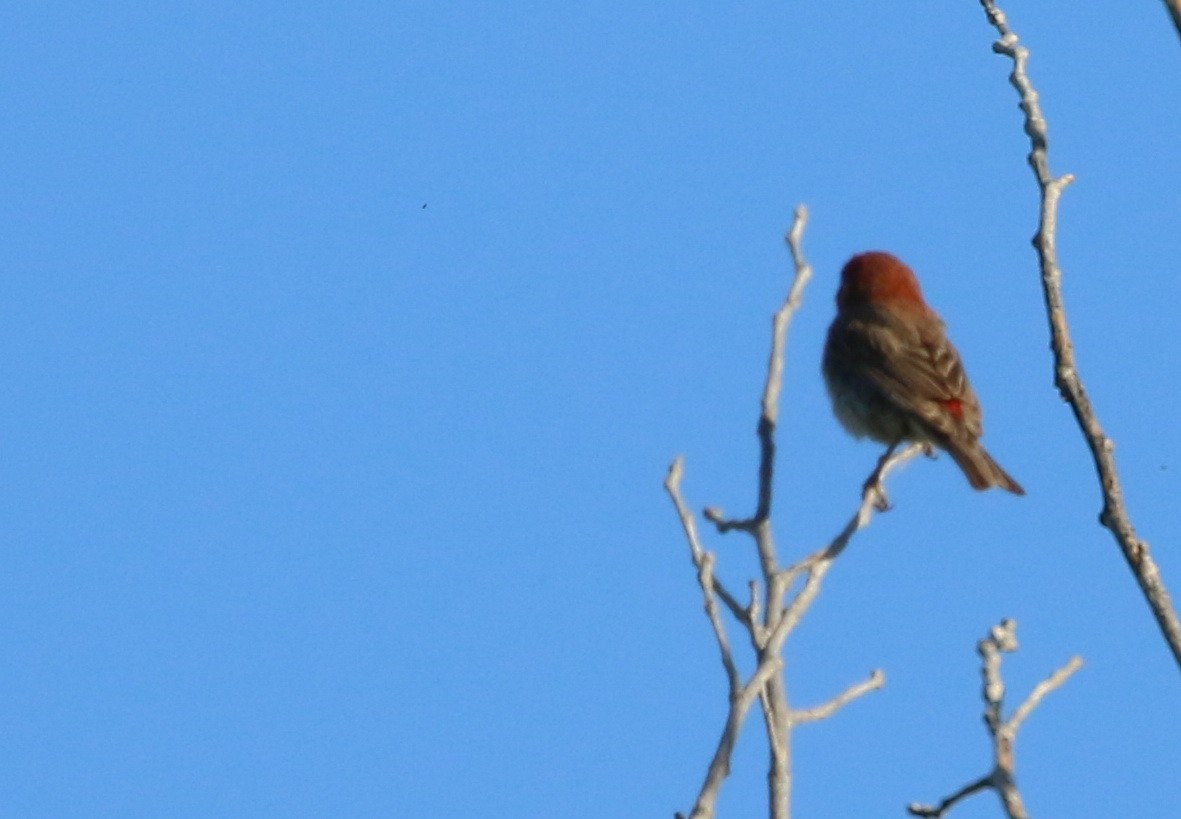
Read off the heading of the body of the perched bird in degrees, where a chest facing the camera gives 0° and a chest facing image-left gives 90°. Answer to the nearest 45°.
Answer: approximately 135°

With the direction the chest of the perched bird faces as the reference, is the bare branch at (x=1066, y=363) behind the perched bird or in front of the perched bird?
behind
